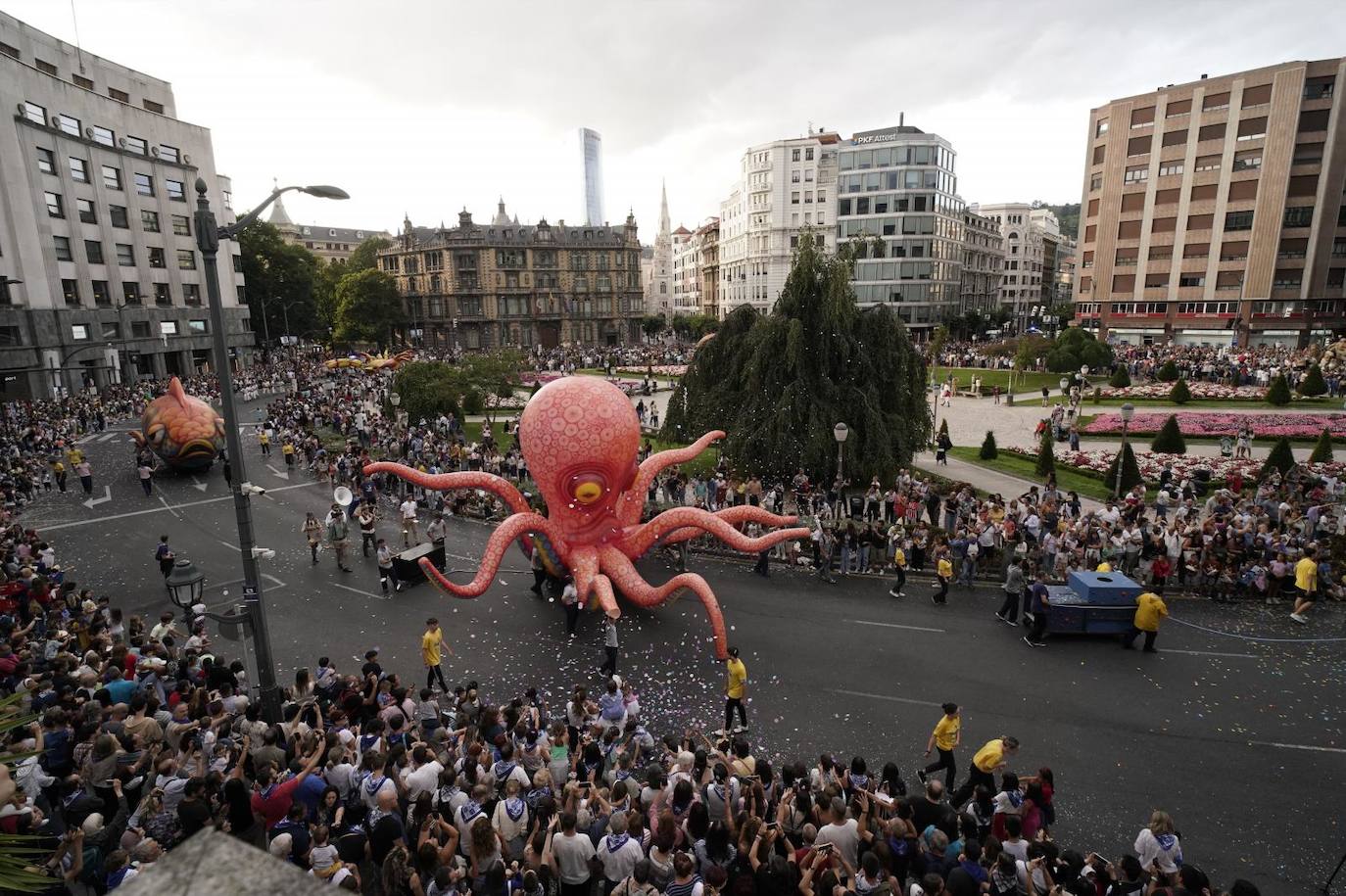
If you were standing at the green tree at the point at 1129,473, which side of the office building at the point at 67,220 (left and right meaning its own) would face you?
front

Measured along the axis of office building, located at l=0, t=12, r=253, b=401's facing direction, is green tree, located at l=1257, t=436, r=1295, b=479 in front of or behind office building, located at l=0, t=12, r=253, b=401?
in front

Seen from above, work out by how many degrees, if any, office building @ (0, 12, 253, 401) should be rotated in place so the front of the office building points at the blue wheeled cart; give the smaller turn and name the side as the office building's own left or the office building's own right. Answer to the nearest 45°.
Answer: approximately 45° to the office building's own right

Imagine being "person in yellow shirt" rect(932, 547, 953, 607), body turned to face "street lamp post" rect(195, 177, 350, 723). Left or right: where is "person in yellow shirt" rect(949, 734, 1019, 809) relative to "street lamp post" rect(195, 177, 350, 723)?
left

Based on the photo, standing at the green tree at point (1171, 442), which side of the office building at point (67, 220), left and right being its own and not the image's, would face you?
front

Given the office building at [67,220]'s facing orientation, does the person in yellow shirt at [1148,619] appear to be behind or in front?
in front

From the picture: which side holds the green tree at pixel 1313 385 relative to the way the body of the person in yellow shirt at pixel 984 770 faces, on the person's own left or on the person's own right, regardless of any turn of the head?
on the person's own left
